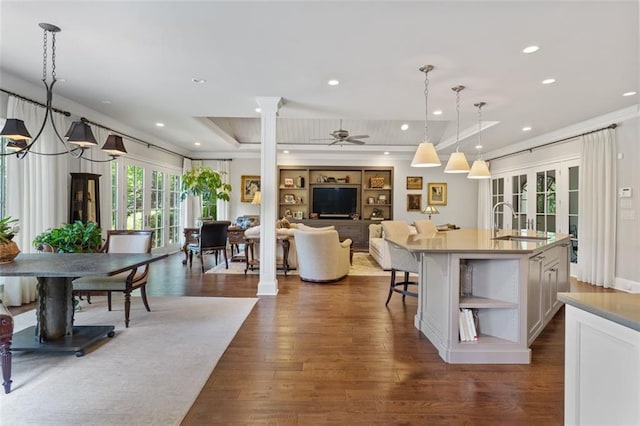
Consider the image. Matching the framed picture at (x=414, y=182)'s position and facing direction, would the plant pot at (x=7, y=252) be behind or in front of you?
in front

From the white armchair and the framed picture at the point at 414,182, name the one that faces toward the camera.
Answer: the framed picture

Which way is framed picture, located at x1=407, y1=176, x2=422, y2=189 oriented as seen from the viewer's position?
toward the camera

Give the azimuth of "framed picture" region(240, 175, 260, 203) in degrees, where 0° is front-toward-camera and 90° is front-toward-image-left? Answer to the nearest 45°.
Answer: approximately 0°

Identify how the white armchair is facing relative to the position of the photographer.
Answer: facing away from the viewer and to the right of the viewer

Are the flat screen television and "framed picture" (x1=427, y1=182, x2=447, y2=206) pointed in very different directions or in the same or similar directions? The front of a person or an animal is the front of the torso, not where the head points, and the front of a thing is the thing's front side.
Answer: same or similar directions

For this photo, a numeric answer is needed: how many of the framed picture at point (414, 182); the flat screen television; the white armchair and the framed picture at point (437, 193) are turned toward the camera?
3

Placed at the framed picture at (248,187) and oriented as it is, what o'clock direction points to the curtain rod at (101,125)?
The curtain rod is roughly at 1 o'clock from the framed picture.

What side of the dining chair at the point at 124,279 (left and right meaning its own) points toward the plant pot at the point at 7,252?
right

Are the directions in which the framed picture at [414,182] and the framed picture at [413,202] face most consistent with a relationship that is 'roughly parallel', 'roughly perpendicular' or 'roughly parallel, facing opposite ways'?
roughly parallel

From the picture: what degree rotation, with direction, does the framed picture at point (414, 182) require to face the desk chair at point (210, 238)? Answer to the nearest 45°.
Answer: approximately 45° to its right

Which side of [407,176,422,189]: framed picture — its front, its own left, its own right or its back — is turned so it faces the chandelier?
front

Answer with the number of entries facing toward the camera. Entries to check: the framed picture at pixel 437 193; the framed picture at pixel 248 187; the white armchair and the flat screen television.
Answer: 3

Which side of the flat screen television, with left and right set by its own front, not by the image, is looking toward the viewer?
front
